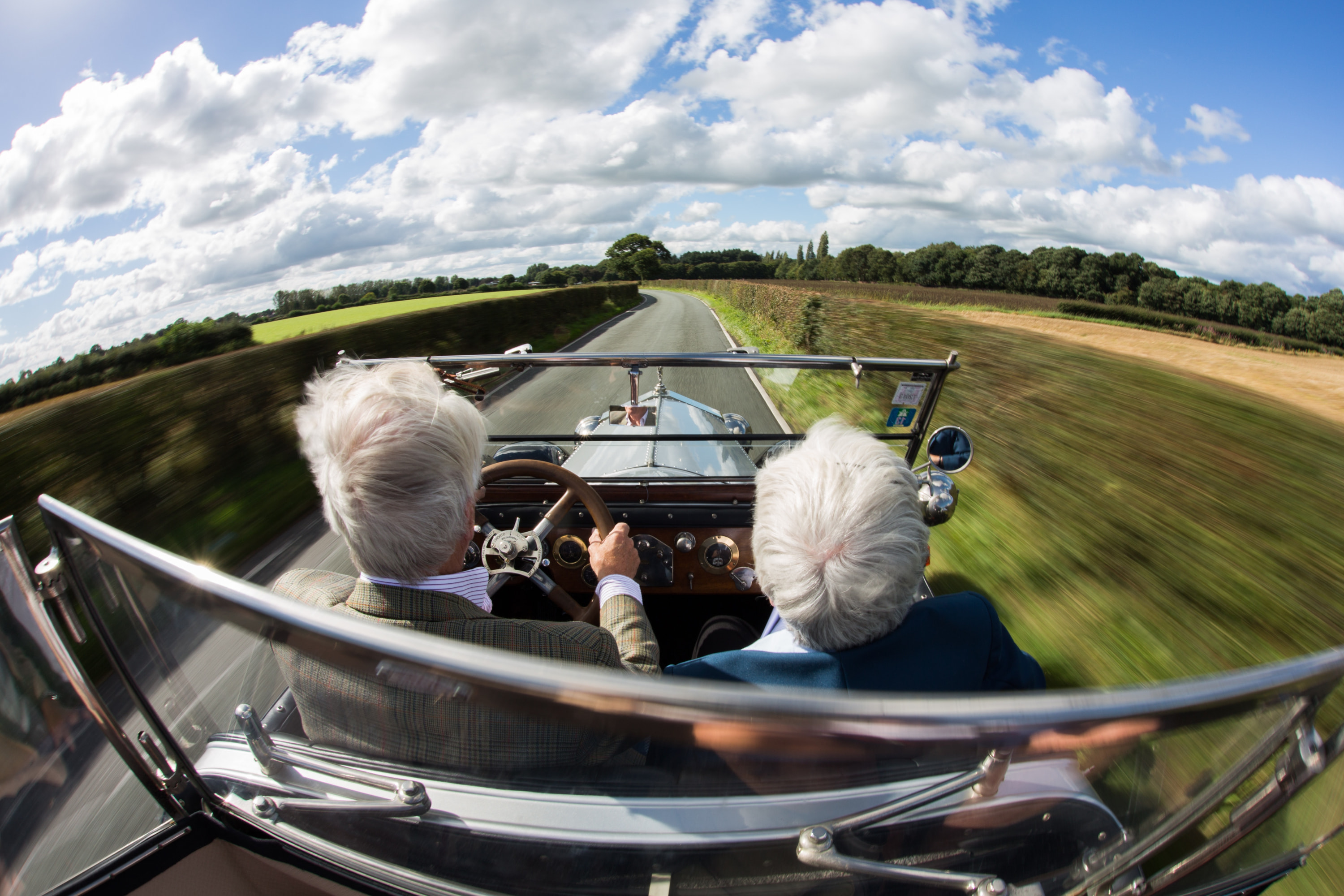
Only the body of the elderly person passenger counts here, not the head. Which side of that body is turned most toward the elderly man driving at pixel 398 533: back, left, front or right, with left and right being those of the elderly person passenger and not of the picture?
left

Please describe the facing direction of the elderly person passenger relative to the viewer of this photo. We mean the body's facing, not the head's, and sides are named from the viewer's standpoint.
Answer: facing away from the viewer

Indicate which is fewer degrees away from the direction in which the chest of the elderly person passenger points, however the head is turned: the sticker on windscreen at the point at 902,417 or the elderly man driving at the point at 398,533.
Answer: the sticker on windscreen

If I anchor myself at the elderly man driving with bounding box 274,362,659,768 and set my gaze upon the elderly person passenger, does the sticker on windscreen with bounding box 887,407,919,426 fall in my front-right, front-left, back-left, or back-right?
front-left

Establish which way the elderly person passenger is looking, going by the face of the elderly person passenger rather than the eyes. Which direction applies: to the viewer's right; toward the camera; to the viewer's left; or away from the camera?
away from the camera

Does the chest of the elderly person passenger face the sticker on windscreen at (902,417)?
yes

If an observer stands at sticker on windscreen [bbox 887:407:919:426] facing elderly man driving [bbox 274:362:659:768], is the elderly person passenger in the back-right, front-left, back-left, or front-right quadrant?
front-left

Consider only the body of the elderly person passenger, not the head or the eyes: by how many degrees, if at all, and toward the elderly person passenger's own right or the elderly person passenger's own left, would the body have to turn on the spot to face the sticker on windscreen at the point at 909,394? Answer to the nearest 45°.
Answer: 0° — they already face it
